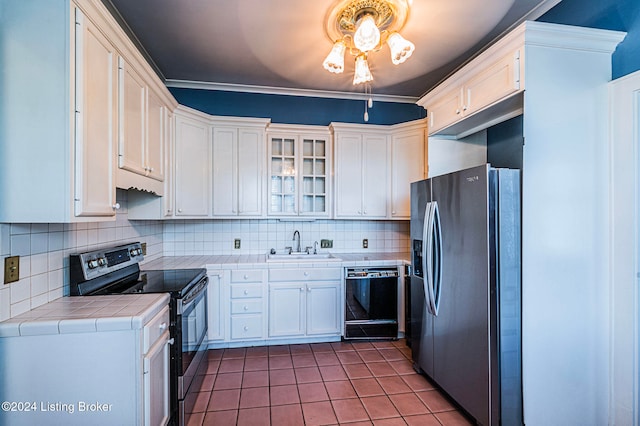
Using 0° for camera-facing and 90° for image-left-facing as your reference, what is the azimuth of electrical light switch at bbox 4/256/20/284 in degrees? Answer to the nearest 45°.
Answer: approximately 315°

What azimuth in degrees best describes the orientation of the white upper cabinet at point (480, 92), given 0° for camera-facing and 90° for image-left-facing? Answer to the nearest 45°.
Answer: approximately 45°

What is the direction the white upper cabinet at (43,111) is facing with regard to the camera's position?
facing to the right of the viewer

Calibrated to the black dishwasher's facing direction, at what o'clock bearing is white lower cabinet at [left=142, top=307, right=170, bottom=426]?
The white lower cabinet is roughly at 1 o'clock from the black dishwasher.

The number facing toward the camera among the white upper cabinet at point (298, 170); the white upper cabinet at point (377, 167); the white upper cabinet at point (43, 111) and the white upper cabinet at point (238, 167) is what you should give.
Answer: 3
